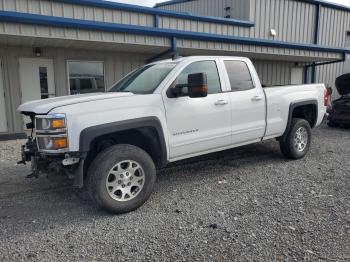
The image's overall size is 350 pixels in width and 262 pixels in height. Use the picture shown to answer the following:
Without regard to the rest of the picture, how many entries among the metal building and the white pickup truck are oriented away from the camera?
0

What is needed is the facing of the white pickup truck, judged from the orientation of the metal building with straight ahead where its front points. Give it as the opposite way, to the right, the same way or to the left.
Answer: to the right

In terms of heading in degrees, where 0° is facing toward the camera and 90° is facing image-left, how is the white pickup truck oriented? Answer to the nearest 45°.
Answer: approximately 45°

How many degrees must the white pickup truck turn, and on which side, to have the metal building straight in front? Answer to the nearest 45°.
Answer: approximately 135° to its right

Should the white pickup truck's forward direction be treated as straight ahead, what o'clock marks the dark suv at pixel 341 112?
The dark suv is roughly at 6 o'clock from the white pickup truck.

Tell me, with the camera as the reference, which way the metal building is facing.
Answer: facing the viewer and to the right of the viewer

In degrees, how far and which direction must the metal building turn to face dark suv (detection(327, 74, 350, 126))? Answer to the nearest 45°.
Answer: approximately 45° to its left
